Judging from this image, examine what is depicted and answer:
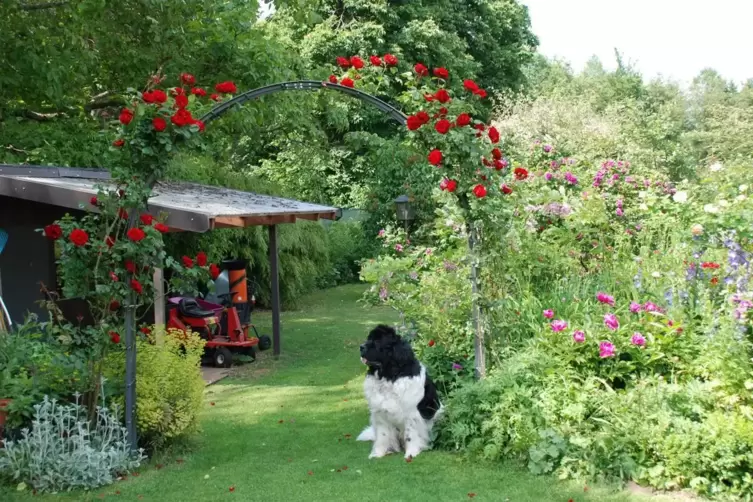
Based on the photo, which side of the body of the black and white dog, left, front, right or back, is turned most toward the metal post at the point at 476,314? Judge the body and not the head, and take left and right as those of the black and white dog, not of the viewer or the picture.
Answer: back

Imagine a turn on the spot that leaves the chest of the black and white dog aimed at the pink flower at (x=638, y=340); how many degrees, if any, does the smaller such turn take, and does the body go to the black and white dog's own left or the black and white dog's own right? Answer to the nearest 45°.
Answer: approximately 135° to the black and white dog's own left

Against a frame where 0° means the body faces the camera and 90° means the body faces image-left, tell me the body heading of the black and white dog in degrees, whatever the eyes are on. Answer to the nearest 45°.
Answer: approximately 45°

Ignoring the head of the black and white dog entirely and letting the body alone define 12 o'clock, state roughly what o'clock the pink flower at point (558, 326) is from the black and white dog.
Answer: The pink flower is roughly at 8 o'clock from the black and white dog.

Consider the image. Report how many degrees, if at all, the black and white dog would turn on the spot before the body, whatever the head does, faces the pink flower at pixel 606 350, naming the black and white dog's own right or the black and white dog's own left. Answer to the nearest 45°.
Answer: approximately 135° to the black and white dog's own left
